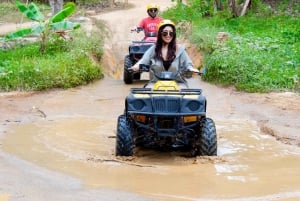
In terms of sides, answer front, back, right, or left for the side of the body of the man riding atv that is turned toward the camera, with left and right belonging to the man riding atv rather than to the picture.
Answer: front

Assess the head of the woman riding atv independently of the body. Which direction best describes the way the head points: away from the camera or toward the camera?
toward the camera

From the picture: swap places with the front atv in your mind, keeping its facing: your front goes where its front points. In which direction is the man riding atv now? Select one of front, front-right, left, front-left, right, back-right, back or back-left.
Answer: back

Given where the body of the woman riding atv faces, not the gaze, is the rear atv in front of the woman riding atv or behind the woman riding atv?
behind

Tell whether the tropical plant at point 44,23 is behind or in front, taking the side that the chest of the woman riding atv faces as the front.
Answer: behind

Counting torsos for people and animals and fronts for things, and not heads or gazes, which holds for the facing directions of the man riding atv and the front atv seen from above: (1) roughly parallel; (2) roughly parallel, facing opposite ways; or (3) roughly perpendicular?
roughly parallel

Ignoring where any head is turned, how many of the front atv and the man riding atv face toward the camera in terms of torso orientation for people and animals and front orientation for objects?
2

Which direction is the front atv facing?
toward the camera

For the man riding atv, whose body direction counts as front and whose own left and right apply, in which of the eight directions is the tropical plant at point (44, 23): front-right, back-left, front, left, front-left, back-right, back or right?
right

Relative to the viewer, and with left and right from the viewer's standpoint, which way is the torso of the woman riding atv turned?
facing the viewer

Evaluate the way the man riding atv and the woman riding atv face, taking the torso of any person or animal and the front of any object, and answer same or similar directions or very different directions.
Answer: same or similar directions

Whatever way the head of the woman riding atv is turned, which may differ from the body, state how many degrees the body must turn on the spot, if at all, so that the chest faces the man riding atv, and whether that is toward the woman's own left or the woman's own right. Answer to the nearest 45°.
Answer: approximately 180°
